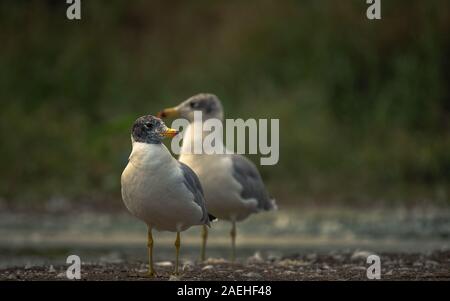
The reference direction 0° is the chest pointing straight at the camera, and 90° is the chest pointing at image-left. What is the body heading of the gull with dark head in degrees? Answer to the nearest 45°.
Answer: approximately 45°

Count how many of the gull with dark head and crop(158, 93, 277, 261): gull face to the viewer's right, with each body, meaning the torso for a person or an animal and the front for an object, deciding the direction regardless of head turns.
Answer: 0

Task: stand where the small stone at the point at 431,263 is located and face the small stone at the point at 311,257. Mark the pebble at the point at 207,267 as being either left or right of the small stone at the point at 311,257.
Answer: left

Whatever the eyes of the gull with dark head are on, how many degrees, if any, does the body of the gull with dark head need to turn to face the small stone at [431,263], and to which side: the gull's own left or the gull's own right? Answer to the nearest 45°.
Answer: approximately 180°

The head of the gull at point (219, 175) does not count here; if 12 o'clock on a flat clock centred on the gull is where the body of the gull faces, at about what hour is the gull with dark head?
The gull with dark head is roughly at 11 o'clock from the gull.

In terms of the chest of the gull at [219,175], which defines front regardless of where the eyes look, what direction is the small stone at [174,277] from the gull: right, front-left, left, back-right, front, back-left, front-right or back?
front-left

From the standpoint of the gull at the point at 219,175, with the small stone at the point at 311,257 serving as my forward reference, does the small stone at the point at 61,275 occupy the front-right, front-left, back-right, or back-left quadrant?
back-right

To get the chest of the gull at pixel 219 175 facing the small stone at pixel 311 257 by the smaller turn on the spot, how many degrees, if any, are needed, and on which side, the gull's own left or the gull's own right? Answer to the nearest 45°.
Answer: approximately 135° to the gull's own left

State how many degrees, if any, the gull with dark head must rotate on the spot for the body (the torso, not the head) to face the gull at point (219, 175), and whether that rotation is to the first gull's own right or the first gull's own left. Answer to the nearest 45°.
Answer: approximately 135° to the first gull's own right
